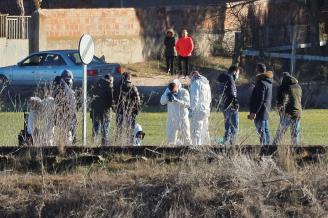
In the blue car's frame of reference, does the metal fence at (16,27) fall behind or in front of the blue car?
in front

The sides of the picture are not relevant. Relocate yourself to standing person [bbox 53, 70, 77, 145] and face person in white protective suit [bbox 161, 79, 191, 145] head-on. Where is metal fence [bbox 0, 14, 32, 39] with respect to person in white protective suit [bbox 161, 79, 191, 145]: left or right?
left

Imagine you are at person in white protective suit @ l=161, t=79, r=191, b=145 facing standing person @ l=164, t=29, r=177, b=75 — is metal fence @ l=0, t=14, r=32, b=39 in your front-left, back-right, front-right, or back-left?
front-left

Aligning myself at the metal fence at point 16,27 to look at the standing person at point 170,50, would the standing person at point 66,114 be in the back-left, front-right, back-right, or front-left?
front-right

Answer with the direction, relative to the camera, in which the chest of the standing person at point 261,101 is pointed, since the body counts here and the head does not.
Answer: to the viewer's left

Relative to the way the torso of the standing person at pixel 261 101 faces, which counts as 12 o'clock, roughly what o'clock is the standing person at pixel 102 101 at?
the standing person at pixel 102 101 is roughly at 12 o'clock from the standing person at pixel 261 101.

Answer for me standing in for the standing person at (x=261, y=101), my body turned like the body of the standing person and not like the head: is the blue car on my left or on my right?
on my right

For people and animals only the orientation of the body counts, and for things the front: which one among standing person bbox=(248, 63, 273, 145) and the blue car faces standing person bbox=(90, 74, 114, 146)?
standing person bbox=(248, 63, 273, 145)
